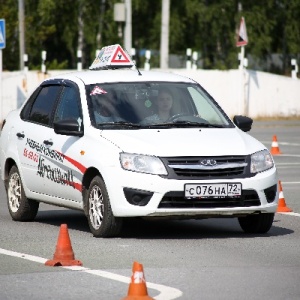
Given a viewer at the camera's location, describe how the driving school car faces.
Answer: facing the viewer and to the right of the viewer

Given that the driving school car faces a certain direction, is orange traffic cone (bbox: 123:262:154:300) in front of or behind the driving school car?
in front

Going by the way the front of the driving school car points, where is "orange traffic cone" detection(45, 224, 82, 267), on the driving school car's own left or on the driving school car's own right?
on the driving school car's own right
